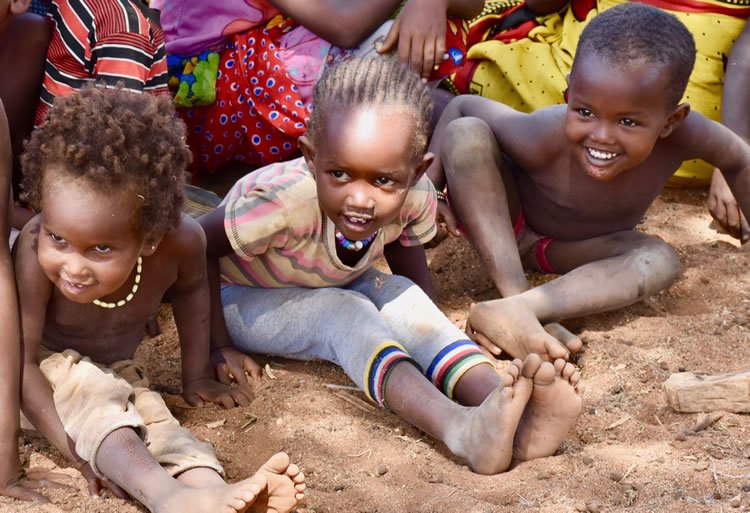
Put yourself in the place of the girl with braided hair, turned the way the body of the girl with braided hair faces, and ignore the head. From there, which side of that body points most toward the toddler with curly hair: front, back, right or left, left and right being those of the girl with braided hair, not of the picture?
right

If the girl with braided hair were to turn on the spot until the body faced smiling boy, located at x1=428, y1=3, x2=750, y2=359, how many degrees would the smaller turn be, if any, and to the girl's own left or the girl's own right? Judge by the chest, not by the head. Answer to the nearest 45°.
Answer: approximately 90° to the girl's own left

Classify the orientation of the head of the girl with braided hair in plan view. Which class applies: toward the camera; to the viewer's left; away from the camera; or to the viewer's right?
toward the camera

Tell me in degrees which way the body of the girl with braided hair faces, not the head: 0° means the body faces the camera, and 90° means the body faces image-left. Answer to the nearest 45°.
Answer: approximately 315°
